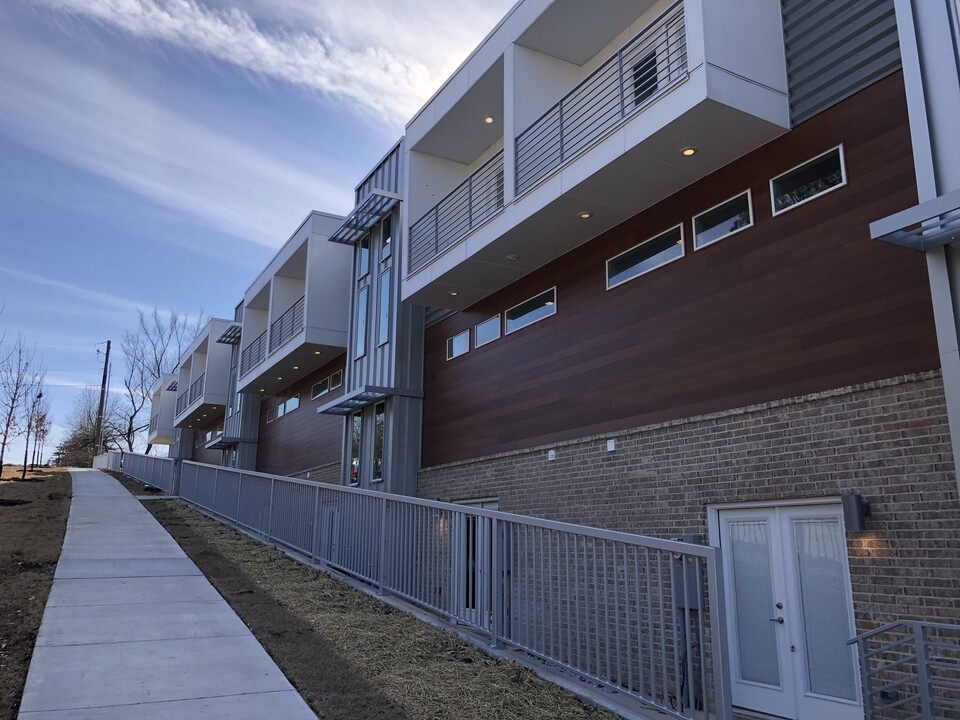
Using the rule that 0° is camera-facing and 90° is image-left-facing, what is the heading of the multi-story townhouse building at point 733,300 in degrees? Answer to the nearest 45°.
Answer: approximately 45°
